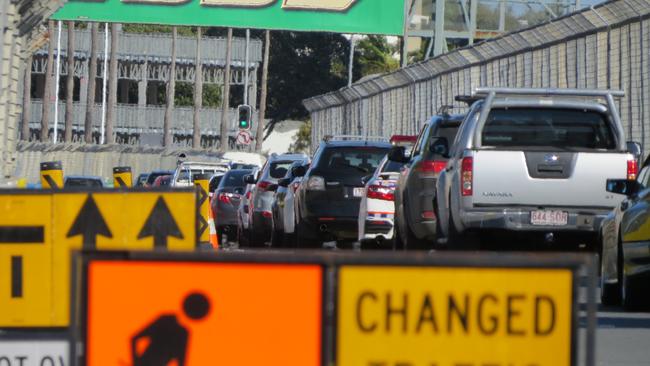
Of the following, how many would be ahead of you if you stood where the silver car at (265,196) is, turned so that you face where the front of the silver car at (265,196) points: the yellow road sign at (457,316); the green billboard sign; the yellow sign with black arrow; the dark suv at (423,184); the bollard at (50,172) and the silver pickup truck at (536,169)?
1

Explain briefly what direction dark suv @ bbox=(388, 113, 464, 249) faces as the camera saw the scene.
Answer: facing away from the viewer

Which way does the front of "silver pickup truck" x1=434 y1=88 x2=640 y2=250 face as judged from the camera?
facing away from the viewer

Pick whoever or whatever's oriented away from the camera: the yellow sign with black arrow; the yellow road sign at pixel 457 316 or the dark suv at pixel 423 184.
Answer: the dark suv

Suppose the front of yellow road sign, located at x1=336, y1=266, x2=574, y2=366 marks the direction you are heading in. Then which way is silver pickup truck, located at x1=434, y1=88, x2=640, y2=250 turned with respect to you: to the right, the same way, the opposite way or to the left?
the opposite way

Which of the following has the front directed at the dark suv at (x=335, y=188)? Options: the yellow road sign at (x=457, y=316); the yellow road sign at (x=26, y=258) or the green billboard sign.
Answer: the green billboard sign

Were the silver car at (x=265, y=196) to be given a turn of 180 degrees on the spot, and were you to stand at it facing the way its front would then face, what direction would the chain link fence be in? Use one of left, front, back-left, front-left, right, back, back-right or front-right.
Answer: left

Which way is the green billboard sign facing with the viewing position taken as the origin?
facing the viewer

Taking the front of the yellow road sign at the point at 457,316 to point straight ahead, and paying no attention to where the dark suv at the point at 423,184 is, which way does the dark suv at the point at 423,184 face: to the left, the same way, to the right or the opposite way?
the opposite way

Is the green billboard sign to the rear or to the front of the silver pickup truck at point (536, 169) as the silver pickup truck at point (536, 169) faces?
to the front

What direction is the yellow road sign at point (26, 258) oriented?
toward the camera

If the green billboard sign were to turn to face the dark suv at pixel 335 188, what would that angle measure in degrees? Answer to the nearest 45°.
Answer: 0° — it already faces it

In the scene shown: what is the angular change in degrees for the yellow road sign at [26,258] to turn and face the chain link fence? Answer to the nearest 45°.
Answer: approximately 135° to its left

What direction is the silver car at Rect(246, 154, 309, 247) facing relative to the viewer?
away from the camera

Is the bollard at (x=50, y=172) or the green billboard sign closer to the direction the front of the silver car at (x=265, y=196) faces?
the green billboard sign

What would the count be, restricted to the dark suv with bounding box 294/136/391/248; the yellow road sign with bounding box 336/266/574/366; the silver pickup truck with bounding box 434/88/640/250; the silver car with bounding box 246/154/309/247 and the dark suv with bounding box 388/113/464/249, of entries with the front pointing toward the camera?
1
